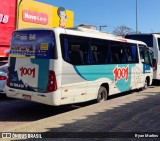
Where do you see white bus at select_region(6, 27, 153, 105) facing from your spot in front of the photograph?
facing away from the viewer and to the right of the viewer
